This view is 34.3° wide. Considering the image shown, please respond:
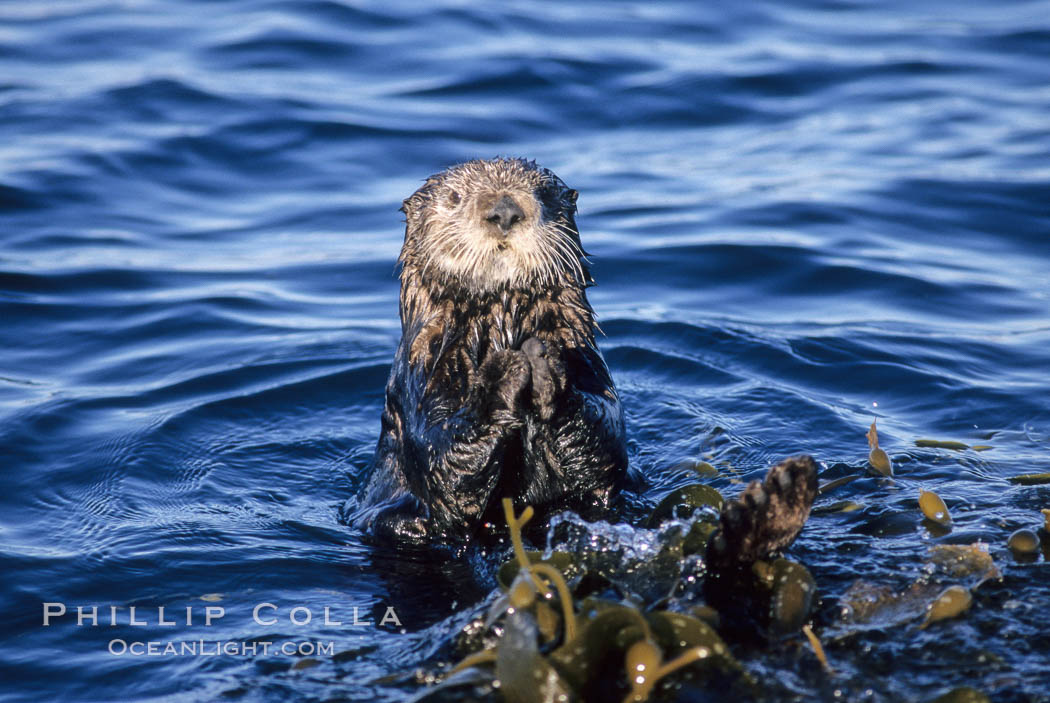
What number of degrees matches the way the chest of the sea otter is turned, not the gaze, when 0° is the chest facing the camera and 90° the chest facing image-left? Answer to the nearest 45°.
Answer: approximately 0°

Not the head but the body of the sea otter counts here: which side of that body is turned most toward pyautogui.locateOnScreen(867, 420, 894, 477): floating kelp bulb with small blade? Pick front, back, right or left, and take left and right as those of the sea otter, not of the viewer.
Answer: left

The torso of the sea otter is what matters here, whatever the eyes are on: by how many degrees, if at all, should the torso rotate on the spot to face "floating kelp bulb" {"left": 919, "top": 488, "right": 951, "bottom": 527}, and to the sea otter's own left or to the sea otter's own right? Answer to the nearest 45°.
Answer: approximately 45° to the sea otter's own left
